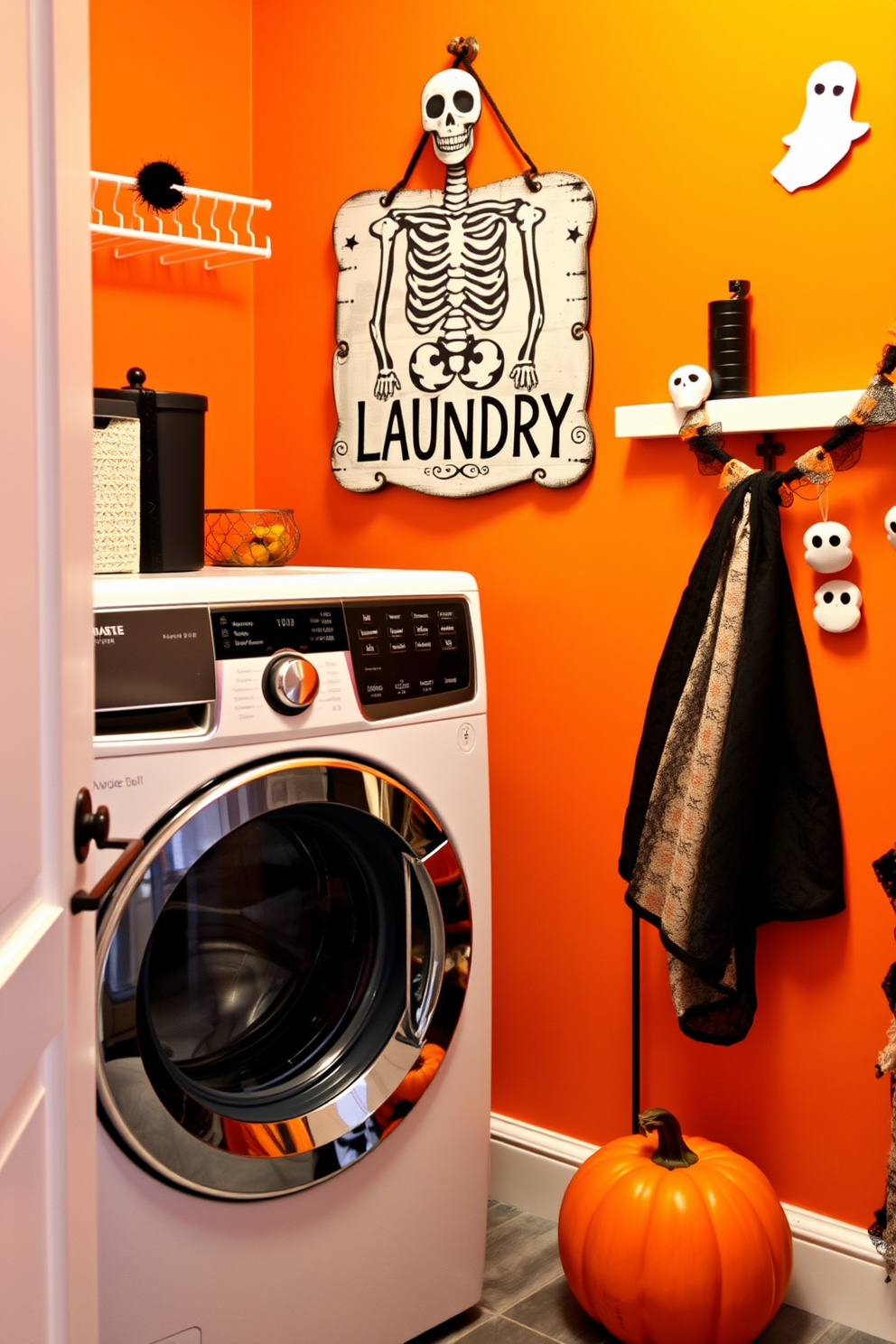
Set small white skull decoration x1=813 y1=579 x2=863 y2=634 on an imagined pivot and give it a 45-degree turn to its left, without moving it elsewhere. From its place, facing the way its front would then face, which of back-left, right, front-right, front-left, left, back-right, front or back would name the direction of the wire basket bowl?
back-right

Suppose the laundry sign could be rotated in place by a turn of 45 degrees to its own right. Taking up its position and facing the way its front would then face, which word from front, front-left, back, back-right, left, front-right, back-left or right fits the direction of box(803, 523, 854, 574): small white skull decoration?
left

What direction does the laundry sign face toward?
toward the camera

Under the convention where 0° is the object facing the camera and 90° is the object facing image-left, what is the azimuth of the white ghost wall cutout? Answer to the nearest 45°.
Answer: approximately 0°

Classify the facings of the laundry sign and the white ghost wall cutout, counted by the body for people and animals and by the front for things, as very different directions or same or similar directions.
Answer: same or similar directions

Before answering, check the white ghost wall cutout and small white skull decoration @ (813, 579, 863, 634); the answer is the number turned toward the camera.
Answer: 2

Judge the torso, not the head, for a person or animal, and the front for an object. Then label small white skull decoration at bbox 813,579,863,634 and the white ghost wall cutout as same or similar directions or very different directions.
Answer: same or similar directions

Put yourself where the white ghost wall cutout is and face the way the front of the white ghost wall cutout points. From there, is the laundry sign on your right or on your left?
on your right

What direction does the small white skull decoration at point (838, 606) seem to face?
toward the camera

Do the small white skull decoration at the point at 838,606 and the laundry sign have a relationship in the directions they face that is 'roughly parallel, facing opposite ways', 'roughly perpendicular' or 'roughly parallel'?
roughly parallel

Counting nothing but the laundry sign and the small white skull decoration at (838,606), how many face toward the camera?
2

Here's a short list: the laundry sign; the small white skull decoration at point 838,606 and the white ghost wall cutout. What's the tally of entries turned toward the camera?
3
